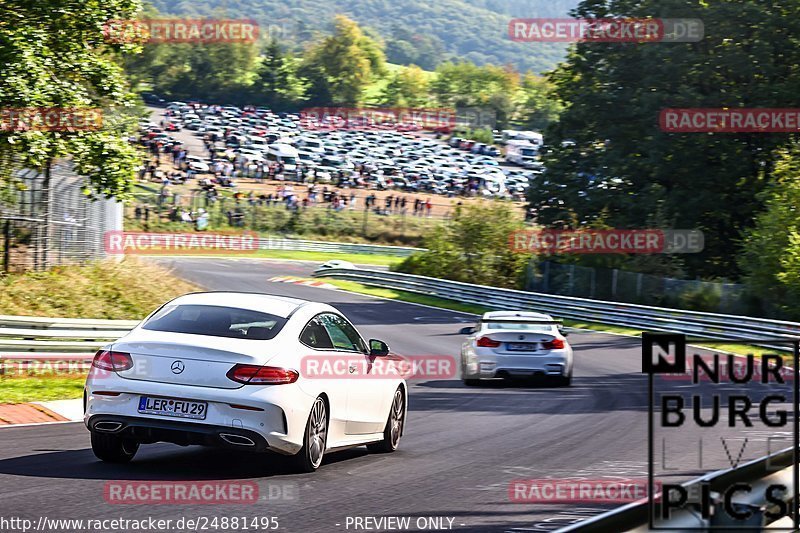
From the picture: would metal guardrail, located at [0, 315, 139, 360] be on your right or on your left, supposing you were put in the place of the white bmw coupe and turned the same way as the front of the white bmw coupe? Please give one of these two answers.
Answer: on your left

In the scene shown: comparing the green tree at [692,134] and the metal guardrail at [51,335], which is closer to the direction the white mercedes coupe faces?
the green tree

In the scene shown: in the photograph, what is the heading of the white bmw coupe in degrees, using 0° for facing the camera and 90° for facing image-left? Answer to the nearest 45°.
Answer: approximately 180°

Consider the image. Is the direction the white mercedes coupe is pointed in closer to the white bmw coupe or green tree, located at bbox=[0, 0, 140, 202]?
the white bmw coupe

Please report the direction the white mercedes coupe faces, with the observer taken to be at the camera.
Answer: facing away from the viewer and to the right of the viewer

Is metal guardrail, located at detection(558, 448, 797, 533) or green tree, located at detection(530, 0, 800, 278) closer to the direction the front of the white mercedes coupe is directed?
the green tree

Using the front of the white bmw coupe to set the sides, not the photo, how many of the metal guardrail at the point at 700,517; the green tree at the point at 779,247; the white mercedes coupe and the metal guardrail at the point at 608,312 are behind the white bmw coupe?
2

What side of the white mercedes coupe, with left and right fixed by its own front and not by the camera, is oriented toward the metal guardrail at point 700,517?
right

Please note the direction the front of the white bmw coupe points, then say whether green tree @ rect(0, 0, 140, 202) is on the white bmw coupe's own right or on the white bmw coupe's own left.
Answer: on the white bmw coupe's own left

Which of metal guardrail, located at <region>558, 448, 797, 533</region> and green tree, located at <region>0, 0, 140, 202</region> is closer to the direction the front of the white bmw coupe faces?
the green tree

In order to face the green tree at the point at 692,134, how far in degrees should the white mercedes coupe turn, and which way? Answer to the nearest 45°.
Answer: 0° — it already faces it

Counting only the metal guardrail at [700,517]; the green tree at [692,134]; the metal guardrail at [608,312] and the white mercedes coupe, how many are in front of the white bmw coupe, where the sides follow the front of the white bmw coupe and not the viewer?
2

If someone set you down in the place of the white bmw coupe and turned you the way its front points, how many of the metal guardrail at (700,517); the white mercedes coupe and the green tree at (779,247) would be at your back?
2

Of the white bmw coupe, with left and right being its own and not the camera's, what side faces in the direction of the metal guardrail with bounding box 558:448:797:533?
back
